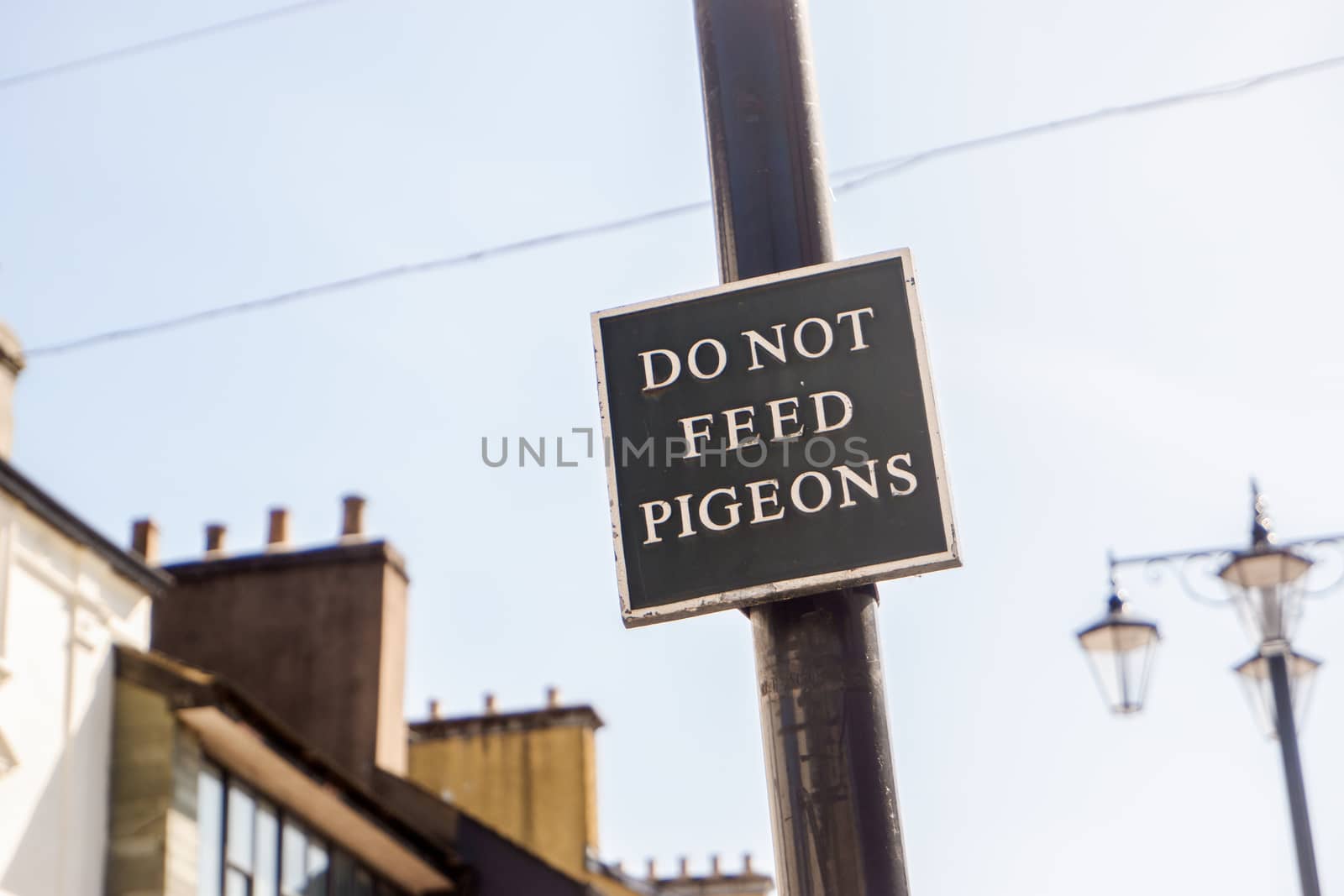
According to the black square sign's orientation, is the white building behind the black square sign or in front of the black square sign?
behind

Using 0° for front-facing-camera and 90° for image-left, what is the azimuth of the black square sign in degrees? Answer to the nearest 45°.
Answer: approximately 0°
